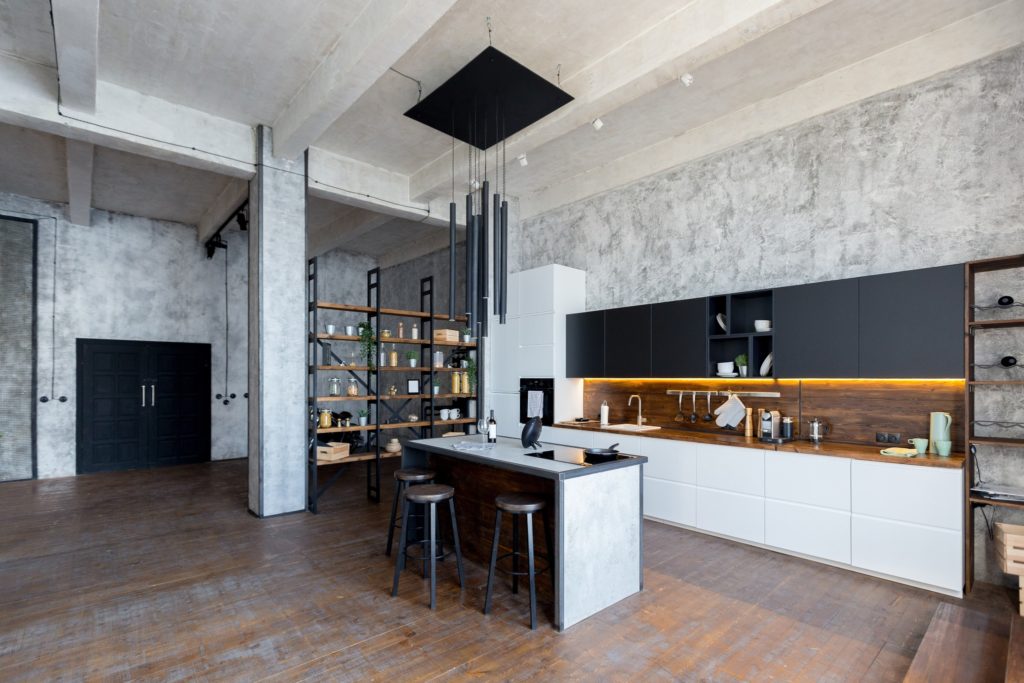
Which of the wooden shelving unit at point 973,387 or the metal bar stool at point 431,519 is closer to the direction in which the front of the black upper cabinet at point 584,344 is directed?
the metal bar stool

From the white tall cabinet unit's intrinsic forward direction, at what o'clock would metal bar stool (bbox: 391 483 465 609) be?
The metal bar stool is roughly at 11 o'clock from the white tall cabinet unit.

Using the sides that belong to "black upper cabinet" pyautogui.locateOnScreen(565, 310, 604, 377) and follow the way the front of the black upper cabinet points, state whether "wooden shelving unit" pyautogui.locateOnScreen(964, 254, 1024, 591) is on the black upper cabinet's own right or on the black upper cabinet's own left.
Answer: on the black upper cabinet's own left

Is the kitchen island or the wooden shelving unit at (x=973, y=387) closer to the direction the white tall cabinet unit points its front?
the kitchen island

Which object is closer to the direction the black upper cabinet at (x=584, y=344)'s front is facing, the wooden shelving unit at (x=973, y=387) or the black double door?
the black double door

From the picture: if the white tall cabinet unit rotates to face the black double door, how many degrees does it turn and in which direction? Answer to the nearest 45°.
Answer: approximately 45° to its right

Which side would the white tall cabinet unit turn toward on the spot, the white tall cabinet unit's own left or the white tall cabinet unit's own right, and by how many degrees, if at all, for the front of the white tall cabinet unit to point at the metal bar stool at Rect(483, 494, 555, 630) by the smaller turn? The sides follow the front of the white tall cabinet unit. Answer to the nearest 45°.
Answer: approximately 45° to the white tall cabinet unit's own left

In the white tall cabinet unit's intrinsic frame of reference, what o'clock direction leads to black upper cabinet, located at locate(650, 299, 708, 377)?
The black upper cabinet is roughly at 9 o'clock from the white tall cabinet unit.

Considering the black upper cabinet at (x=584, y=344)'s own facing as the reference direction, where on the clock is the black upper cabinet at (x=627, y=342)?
the black upper cabinet at (x=627, y=342) is roughly at 9 o'clock from the black upper cabinet at (x=584, y=344).

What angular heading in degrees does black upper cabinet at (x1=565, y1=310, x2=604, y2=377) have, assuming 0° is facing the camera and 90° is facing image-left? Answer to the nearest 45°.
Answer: approximately 45°

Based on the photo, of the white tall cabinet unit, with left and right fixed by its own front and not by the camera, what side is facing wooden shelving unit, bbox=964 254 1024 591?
left
